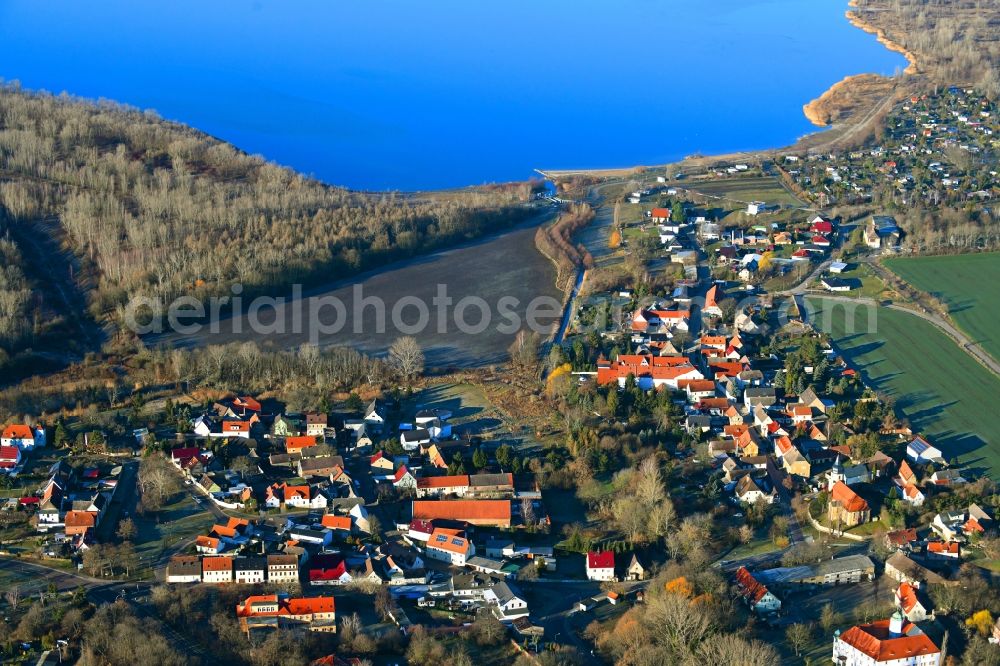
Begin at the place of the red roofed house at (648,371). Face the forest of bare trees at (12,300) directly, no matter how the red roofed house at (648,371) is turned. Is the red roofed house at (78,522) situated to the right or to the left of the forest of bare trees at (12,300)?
left

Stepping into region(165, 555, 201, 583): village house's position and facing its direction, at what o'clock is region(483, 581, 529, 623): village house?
region(483, 581, 529, 623): village house is roughly at 10 o'clock from region(165, 555, 201, 583): village house.

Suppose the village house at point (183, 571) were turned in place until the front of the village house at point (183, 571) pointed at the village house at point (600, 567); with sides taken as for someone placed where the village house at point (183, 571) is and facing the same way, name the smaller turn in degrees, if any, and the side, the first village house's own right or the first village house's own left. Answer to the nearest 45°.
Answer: approximately 90° to the first village house's own left

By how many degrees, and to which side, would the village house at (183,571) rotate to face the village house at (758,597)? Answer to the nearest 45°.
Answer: approximately 90° to its left

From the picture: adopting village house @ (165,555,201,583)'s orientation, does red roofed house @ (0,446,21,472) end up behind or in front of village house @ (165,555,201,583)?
behind

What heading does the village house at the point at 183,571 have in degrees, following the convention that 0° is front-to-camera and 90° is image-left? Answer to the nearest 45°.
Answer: approximately 0°

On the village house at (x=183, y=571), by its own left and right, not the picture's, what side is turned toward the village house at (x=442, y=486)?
left

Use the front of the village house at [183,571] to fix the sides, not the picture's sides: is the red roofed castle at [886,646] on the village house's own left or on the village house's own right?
on the village house's own left

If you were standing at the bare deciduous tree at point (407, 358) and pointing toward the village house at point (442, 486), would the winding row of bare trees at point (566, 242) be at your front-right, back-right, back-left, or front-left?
back-left

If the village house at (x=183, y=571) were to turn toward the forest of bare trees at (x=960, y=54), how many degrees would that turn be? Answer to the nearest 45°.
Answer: approximately 135° to its left

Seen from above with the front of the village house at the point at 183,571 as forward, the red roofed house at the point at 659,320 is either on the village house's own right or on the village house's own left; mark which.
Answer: on the village house's own left

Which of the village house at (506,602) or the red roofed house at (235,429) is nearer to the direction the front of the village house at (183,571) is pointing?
the village house

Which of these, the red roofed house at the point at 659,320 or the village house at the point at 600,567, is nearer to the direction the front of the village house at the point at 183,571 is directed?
the village house

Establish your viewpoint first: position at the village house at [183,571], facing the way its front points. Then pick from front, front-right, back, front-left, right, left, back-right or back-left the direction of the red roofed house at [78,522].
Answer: back-right

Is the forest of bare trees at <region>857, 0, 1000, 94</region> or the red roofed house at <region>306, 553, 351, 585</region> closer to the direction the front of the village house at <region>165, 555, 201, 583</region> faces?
the red roofed house

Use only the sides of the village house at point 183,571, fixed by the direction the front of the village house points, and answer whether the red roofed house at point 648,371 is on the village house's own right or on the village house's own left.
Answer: on the village house's own left

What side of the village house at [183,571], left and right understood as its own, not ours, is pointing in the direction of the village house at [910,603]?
left

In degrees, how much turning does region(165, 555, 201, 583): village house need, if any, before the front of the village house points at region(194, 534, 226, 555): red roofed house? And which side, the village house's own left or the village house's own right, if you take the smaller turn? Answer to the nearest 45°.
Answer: approximately 135° to the village house's own left
